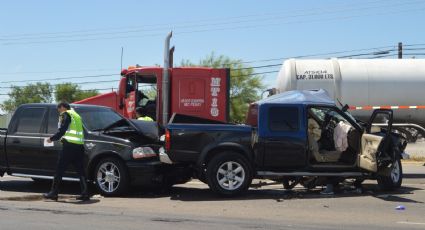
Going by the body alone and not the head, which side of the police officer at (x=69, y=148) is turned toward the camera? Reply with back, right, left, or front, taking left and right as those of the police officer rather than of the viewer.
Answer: left

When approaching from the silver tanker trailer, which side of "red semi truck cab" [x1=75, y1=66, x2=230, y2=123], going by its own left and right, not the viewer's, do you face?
back

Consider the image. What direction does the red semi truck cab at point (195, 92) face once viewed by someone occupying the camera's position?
facing to the left of the viewer

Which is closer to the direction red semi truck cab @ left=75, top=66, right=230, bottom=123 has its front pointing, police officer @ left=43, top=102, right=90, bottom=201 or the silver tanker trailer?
the police officer

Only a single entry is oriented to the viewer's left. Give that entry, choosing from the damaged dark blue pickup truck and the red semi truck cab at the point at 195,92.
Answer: the red semi truck cab

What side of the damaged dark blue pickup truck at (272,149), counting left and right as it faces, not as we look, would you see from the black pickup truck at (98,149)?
back

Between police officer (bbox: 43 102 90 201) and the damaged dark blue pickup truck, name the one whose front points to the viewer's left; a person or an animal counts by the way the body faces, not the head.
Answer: the police officer
